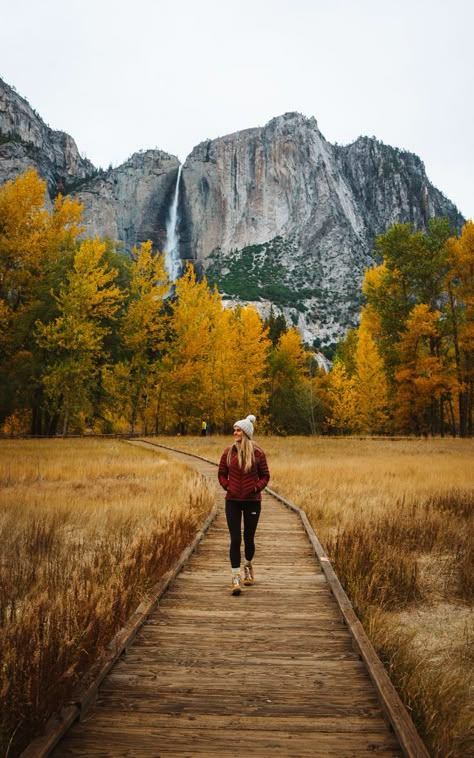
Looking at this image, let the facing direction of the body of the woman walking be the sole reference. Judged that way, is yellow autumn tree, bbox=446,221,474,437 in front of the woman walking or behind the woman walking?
behind

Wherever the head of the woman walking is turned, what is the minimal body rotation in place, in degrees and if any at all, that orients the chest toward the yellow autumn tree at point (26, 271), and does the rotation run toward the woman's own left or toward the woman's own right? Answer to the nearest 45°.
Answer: approximately 135° to the woman's own right

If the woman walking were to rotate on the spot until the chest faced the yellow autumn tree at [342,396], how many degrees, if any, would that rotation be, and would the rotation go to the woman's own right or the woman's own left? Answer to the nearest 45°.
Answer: approximately 180°

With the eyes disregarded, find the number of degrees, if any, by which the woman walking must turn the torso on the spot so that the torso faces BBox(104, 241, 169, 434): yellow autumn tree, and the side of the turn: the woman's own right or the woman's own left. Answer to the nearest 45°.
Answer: approximately 180°

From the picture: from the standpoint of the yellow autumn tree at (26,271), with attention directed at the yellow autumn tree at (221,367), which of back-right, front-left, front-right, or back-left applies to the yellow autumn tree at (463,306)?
front-right

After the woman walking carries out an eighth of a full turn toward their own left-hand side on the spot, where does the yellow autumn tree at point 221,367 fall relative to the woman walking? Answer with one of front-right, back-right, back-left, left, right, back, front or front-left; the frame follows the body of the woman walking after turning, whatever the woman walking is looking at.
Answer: back-left

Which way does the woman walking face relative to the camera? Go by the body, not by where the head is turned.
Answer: toward the camera

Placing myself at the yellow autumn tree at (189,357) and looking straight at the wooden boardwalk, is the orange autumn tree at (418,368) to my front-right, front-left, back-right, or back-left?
front-left

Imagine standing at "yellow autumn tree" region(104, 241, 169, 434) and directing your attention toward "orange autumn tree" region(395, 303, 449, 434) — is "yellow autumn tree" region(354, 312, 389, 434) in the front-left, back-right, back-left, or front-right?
front-left

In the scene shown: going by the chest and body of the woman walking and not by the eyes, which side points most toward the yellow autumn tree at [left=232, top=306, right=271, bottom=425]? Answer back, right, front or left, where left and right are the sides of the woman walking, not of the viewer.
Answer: back

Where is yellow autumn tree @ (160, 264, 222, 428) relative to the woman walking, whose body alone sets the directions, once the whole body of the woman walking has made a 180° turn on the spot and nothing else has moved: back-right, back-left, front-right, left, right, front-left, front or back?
front
